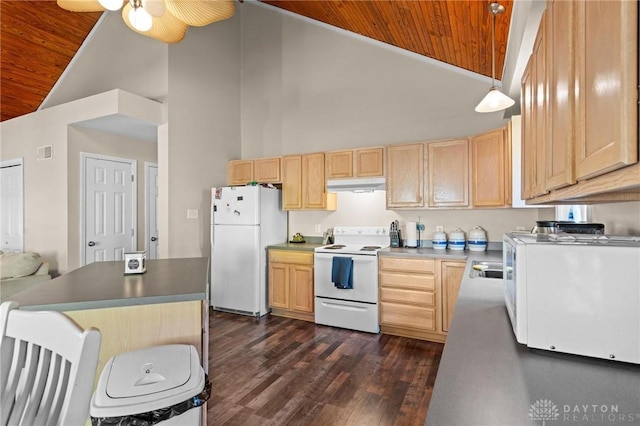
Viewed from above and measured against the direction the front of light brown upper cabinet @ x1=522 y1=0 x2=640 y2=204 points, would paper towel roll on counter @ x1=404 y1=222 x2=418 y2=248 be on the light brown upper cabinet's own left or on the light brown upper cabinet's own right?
on the light brown upper cabinet's own right

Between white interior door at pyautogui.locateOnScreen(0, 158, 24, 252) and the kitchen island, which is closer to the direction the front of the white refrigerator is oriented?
the kitchen island

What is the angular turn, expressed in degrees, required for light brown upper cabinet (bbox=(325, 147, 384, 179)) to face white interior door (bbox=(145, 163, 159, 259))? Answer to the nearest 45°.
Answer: approximately 90° to its right

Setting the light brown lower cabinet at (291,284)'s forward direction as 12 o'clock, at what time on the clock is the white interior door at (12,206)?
The white interior door is roughly at 2 o'clock from the light brown lower cabinet.

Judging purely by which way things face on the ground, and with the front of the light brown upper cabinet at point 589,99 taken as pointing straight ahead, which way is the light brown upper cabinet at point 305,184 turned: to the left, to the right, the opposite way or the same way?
to the left

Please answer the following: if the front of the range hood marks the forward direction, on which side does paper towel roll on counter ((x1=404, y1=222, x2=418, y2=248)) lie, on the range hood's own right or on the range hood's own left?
on the range hood's own left

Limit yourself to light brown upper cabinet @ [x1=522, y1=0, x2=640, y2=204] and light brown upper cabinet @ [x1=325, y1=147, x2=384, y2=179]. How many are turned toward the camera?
1
